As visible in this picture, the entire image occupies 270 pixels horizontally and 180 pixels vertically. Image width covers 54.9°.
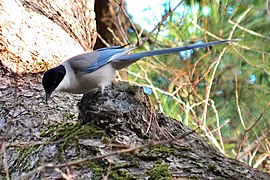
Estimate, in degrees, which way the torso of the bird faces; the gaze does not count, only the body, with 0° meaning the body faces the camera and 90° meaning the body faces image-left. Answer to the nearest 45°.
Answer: approximately 90°
